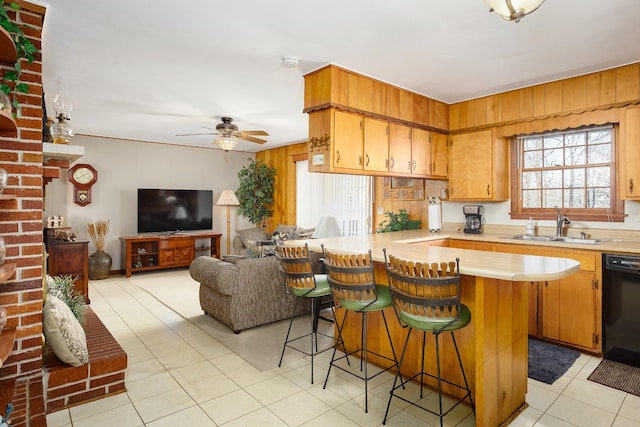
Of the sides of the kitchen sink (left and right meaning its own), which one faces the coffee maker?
right

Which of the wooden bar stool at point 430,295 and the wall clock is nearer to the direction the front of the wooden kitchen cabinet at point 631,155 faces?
the wooden bar stool

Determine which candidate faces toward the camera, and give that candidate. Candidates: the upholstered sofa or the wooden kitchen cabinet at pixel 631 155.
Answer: the wooden kitchen cabinet

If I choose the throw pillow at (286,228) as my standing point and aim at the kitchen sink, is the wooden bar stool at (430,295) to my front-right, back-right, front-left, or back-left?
front-right

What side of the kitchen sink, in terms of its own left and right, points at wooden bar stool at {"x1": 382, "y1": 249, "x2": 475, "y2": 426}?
front

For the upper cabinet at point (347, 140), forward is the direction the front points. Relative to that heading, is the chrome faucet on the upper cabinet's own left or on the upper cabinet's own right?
on the upper cabinet's own left

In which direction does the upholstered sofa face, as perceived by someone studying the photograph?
facing away from the viewer and to the left of the viewer

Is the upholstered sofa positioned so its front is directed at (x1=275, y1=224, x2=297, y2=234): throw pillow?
no

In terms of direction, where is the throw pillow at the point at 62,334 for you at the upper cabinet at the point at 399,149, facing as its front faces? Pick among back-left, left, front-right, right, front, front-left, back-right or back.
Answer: right

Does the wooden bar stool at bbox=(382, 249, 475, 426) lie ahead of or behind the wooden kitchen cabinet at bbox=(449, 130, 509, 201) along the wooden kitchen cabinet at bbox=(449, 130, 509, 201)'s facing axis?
ahead

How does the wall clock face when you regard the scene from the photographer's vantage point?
facing the viewer

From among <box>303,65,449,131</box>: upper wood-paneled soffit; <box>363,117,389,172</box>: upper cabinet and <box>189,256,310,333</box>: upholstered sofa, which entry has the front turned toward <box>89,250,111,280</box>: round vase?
the upholstered sofa

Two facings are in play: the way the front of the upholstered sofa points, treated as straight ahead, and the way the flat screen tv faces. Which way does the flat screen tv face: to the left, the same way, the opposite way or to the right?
the opposite way

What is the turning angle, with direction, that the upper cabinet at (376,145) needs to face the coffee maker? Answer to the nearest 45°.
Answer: approximately 90° to its left

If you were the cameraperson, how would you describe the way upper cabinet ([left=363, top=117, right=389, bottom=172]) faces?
facing the viewer and to the right of the viewer

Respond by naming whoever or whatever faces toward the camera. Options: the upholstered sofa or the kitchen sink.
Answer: the kitchen sink

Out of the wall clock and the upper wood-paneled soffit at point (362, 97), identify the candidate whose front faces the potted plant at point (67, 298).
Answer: the wall clock

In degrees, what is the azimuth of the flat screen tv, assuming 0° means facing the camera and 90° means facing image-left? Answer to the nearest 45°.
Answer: approximately 315°

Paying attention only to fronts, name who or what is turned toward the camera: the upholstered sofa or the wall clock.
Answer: the wall clock

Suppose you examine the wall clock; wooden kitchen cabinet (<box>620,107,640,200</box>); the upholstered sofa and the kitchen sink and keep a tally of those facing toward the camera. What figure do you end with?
3

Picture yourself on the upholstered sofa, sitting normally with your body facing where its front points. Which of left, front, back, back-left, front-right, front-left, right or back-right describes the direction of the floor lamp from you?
front-right

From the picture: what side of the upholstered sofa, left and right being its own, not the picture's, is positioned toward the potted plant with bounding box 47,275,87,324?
left
